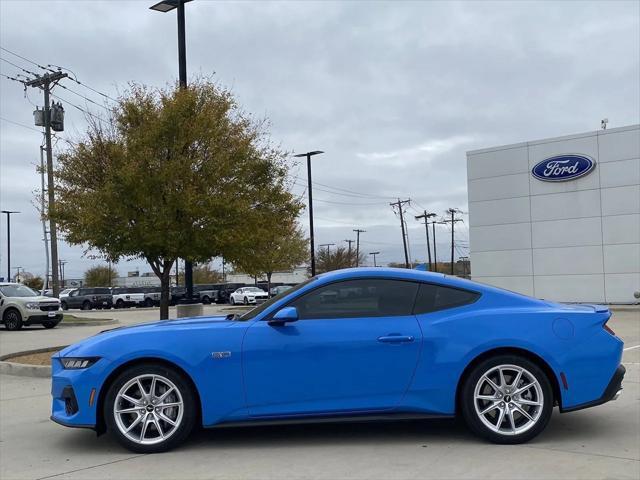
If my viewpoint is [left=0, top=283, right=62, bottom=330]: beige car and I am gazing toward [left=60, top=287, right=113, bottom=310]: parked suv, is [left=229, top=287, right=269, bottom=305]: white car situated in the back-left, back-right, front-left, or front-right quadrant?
front-right

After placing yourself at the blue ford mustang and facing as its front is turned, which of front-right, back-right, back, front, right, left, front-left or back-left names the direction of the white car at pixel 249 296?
right

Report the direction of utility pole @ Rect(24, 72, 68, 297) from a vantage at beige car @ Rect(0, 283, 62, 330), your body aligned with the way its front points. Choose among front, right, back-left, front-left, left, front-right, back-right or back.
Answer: back-left

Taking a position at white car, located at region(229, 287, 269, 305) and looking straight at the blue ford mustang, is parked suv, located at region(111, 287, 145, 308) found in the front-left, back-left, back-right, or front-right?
back-right

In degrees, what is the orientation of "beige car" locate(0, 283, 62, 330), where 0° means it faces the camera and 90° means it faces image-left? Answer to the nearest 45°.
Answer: approximately 315°

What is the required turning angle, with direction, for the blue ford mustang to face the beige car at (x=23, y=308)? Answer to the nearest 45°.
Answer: approximately 45° to its right

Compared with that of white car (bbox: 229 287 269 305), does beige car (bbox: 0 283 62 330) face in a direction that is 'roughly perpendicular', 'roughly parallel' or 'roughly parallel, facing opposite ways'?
roughly parallel

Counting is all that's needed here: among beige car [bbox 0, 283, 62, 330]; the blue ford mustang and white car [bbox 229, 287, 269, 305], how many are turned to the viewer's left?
1

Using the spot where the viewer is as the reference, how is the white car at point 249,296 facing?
facing the viewer and to the right of the viewer

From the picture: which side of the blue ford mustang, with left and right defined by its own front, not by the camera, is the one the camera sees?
left

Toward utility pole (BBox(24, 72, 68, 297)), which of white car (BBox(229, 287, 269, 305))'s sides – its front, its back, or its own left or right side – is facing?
right

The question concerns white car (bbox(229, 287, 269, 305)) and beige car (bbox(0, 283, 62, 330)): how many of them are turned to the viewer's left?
0
